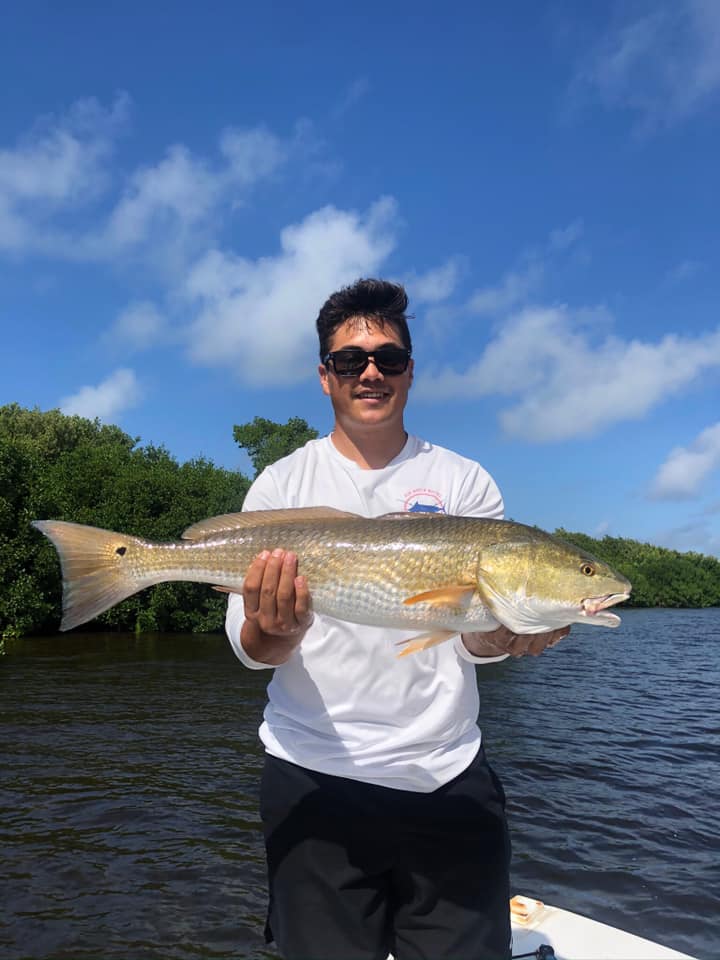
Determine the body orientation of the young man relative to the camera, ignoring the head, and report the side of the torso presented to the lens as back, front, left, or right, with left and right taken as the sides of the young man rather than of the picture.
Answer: front
